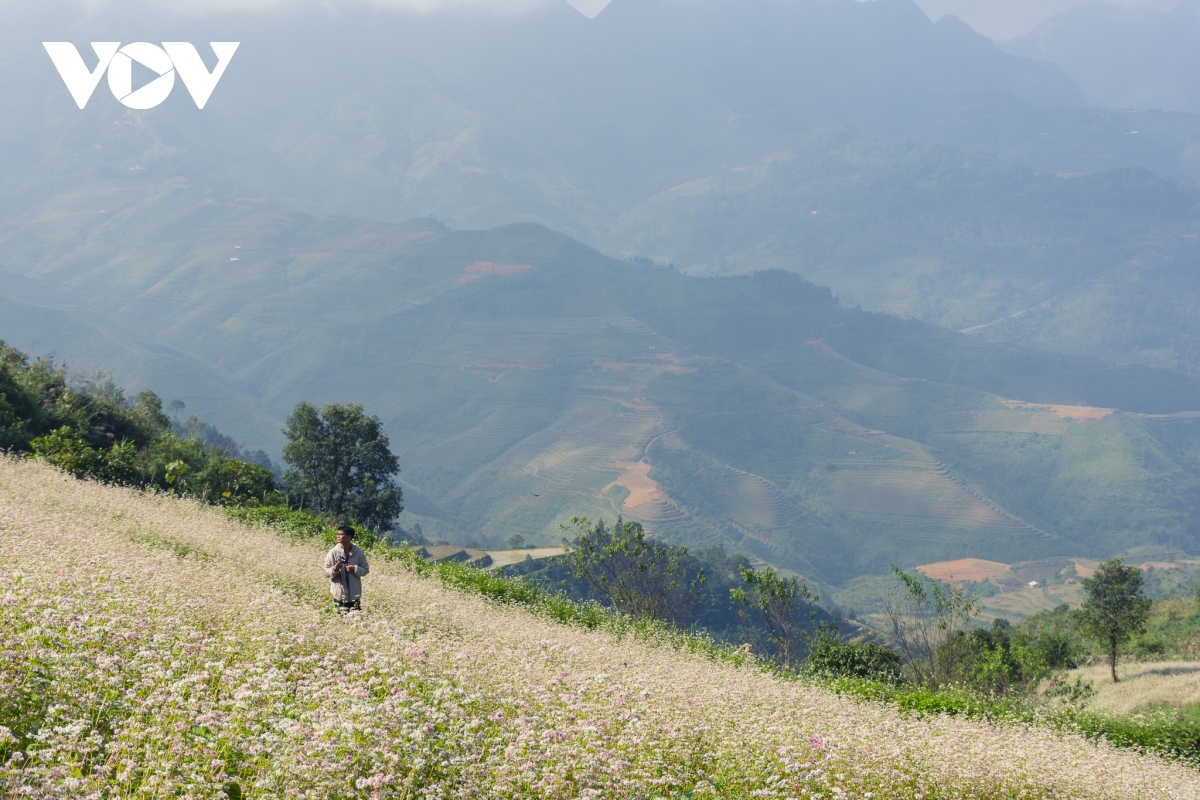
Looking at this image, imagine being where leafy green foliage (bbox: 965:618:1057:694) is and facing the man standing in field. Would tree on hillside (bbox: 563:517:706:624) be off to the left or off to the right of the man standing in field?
right

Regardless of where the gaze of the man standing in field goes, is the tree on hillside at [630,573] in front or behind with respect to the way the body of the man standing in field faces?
behind

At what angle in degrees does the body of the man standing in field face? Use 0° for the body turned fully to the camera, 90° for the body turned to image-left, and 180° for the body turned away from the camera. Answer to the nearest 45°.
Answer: approximately 0°

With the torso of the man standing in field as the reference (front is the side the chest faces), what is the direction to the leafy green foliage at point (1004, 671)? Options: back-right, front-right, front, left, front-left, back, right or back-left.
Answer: back-left

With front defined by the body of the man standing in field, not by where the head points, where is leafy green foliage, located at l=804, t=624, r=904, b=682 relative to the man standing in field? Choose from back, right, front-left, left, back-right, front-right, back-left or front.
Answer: back-left

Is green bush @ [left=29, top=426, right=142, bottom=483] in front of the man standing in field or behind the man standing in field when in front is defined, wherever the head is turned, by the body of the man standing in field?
behind
